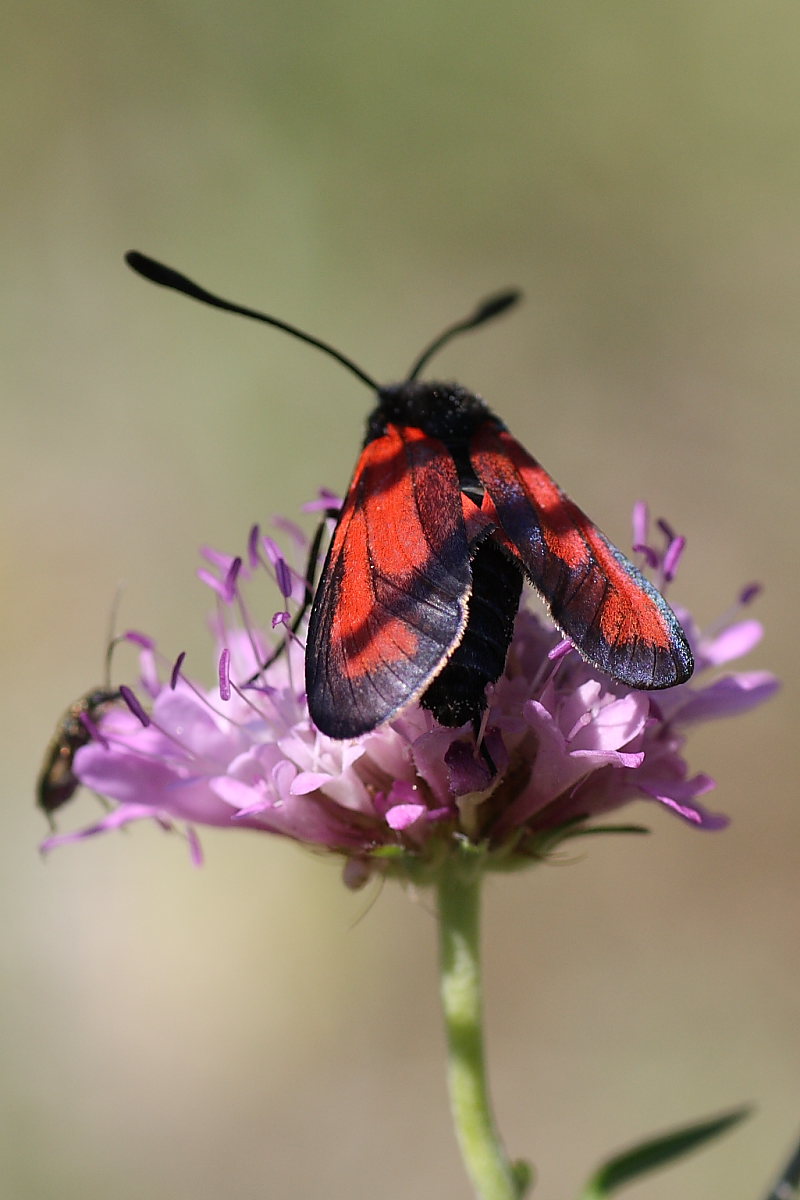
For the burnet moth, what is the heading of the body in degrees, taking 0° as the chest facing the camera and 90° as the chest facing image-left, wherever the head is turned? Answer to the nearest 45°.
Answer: approximately 180°
